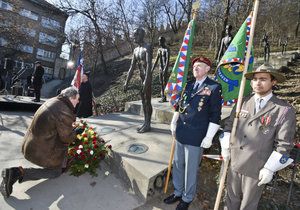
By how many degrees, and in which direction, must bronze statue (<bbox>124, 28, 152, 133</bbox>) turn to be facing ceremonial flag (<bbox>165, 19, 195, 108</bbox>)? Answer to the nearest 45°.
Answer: approximately 90° to its left

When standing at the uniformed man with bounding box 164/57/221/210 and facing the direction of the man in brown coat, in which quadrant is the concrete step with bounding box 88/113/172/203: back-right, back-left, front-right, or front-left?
front-right

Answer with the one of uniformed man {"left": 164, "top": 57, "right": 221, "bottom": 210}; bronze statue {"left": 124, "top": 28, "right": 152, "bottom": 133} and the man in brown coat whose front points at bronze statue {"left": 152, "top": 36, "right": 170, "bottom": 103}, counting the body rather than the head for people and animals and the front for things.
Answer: the man in brown coat

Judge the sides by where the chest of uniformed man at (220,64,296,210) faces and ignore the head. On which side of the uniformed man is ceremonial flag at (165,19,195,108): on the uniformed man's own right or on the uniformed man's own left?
on the uniformed man's own right

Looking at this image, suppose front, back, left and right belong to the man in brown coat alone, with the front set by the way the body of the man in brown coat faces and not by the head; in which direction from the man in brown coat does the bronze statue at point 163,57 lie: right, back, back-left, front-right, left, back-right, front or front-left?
front

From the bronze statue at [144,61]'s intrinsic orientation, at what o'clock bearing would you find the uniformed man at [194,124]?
The uniformed man is roughly at 10 o'clock from the bronze statue.

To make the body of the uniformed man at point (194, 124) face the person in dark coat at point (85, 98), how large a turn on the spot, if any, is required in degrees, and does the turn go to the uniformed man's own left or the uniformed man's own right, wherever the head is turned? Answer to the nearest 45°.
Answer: approximately 90° to the uniformed man's own right

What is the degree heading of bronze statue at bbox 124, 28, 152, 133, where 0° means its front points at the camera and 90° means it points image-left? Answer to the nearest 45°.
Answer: approximately 45°

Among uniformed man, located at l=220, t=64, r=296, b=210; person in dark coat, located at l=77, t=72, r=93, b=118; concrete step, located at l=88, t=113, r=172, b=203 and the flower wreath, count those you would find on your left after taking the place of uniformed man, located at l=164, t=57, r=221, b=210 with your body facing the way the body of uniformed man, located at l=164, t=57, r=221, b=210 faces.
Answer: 1

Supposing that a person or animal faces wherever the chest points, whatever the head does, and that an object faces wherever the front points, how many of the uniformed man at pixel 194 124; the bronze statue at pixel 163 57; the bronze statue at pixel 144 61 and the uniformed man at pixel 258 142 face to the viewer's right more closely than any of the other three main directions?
0

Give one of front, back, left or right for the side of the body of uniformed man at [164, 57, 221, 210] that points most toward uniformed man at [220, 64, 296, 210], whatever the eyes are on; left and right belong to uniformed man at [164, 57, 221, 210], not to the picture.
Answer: left

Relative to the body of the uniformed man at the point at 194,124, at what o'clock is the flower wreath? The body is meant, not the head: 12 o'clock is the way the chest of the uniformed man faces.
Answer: The flower wreath is roughly at 2 o'clock from the uniformed man.

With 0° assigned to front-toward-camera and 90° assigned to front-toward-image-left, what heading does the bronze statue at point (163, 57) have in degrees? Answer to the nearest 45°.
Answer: approximately 45°
